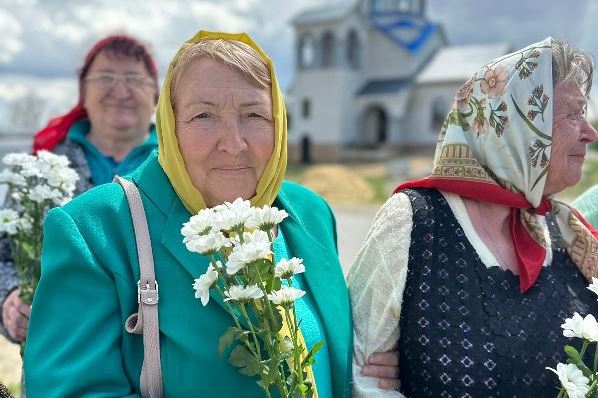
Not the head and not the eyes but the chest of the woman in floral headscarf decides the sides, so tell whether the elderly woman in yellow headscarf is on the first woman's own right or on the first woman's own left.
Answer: on the first woman's own right

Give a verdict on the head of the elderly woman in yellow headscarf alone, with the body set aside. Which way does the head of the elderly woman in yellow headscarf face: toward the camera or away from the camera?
toward the camera

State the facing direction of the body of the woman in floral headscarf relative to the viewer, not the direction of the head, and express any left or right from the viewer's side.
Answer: facing the viewer and to the right of the viewer

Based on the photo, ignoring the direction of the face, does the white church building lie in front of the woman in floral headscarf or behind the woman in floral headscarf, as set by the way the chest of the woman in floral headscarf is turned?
behind

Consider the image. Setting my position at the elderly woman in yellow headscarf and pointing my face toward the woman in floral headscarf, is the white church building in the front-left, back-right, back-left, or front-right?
front-left

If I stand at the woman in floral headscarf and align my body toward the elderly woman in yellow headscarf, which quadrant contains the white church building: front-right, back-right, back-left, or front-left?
back-right
